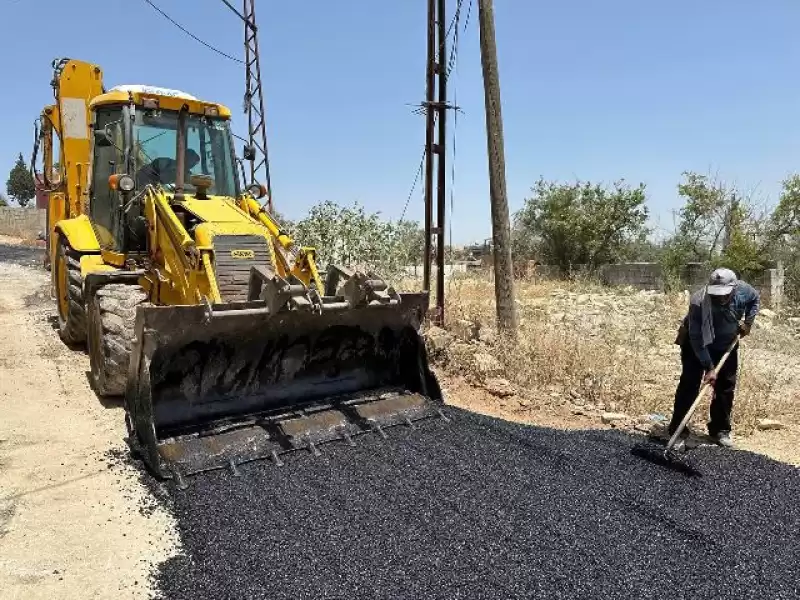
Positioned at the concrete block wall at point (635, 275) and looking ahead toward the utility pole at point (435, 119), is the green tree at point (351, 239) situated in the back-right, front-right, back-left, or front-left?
front-right

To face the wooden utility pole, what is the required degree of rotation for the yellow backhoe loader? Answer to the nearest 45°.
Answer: approximately 90° to its left

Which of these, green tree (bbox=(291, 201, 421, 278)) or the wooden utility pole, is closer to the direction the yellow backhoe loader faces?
the wooden utility pole

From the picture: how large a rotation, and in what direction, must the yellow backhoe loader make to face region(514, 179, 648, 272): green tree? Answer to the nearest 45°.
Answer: approximately 90° to its left

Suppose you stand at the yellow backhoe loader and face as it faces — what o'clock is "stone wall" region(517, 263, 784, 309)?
The stone wall is roughly at 9 o'clock from the yellow backhoe loader.

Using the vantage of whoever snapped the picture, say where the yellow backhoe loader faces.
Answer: facing the viewer and to the right of the viewer

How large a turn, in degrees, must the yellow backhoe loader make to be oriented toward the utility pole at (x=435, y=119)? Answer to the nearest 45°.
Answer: approximately 90° to its left

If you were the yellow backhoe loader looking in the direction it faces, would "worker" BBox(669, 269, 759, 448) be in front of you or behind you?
in front

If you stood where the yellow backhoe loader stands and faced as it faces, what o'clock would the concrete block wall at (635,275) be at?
The concrete block wall is roughly at 9 o'clock from the yellow backhoe loader.

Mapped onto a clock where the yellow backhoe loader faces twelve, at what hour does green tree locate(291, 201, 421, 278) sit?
The green tree is roughly at 8 o'clock from the yellow backhoe loader.

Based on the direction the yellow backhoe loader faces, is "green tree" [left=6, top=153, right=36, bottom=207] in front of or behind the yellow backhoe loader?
behind

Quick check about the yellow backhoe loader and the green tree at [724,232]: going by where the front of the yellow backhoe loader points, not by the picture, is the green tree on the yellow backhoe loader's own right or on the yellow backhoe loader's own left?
on the yellow backhoe loader's own left
